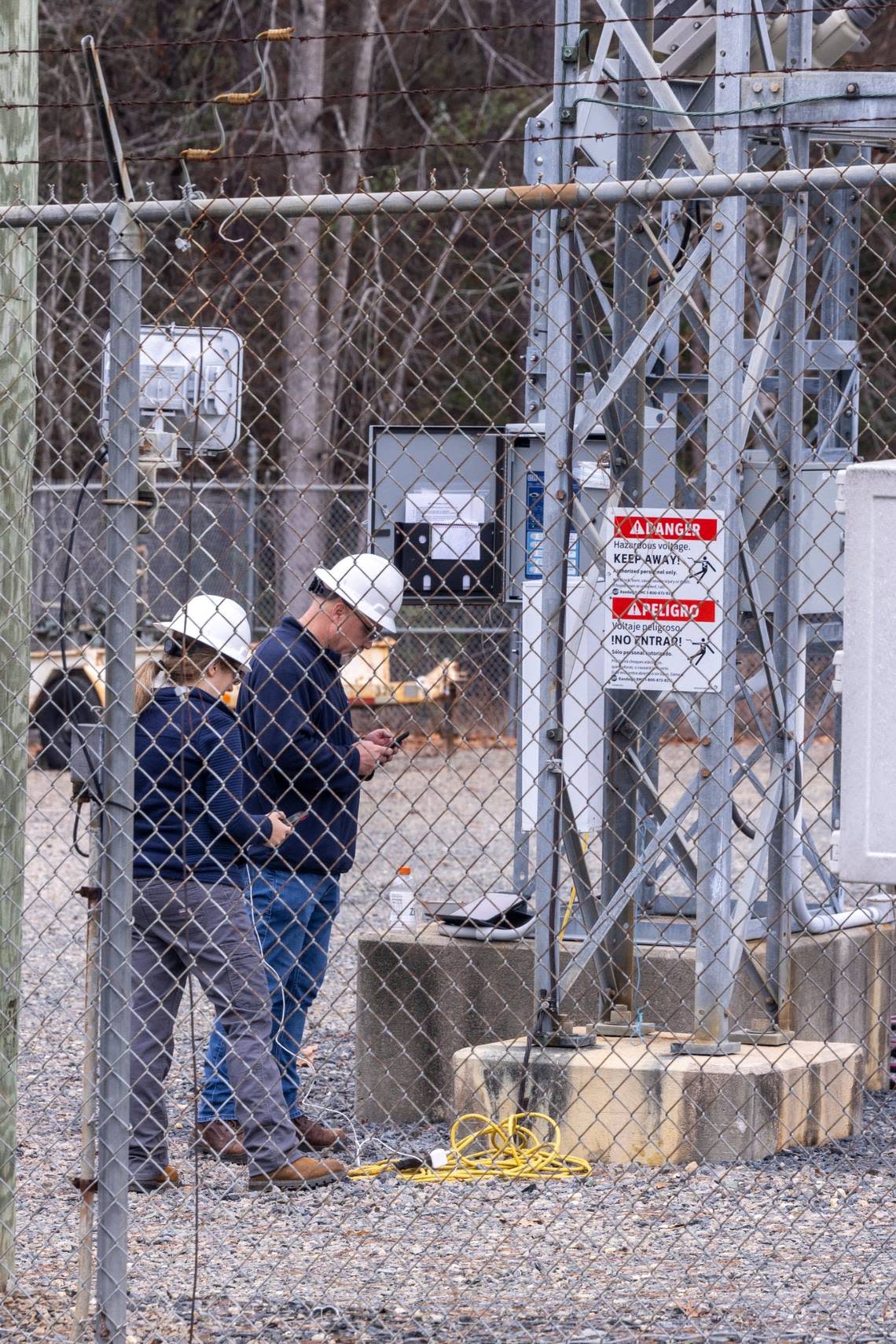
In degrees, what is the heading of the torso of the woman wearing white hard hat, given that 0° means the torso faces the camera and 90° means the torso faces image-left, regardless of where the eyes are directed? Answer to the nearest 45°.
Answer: approximately 225°

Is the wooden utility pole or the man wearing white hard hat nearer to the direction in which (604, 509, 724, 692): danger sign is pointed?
the wooden utility pole

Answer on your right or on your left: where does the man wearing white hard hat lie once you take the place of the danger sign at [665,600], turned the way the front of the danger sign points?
on your right

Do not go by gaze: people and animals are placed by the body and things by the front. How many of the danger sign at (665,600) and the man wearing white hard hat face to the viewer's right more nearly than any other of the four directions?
1

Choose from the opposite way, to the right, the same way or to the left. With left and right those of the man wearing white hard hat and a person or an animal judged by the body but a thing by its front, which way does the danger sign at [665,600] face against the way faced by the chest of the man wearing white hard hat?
to the right

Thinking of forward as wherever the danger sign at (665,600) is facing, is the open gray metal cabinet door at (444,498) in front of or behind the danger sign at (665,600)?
behind

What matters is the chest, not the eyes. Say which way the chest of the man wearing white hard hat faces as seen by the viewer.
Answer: to the viewer's right

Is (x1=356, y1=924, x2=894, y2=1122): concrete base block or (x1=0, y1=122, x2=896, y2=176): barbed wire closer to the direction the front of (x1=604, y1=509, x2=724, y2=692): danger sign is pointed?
the barbed wire

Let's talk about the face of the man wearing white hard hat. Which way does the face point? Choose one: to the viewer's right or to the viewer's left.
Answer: to the viewer's right
